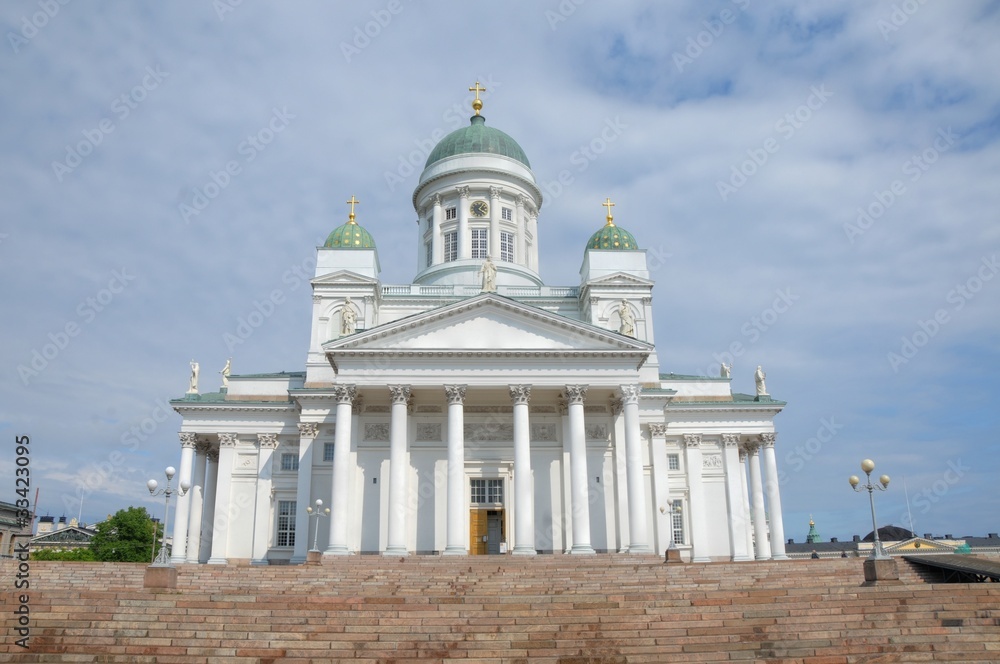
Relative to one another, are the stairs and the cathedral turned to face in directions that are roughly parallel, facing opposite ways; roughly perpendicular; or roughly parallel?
roughly parallel

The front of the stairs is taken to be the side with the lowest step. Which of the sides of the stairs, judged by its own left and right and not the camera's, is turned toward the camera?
front

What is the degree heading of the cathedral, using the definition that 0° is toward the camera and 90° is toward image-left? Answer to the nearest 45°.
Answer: approximately 0°

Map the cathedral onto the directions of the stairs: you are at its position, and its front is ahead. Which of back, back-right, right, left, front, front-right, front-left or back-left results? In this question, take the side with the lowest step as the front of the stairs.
back

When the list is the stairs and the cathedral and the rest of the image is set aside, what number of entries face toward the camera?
2

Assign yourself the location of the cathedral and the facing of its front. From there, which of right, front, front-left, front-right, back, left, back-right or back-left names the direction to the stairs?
front
